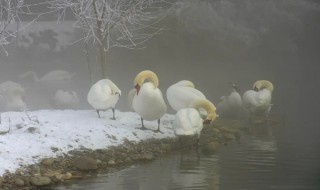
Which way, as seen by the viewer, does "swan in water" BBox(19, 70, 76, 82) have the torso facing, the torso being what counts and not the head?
to the viewer's left

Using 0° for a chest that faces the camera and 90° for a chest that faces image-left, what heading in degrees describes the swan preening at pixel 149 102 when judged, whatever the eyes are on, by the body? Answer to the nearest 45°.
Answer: approximately 0°

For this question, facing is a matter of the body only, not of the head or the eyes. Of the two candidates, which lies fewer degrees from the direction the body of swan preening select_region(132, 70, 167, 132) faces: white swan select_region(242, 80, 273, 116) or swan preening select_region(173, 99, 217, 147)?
the swan preening

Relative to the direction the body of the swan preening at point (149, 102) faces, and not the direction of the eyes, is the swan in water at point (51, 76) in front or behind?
behind

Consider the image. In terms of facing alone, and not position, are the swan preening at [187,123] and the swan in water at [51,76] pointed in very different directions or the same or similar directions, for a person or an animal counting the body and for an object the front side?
very different directions

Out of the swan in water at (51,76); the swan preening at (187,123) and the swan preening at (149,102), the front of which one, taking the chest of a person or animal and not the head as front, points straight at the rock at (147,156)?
the swan preening at (149,102)
